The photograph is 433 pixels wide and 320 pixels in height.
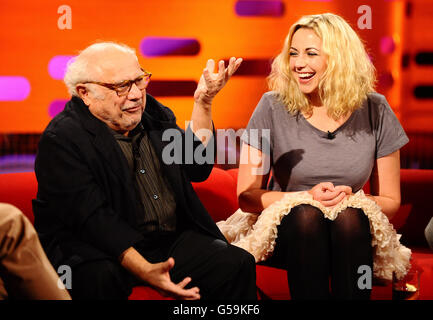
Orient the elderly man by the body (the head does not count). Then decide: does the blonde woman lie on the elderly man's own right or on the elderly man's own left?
on the elderly man's own left

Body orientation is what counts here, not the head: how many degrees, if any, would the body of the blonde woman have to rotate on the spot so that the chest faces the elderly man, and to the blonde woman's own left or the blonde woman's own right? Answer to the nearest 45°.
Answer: approximately 45° to the blonde woman's own right

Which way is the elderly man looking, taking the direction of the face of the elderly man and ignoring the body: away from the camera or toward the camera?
toward the camera

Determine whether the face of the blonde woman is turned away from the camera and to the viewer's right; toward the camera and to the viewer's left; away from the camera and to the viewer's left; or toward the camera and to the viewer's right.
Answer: toward the camera and to the viewer's left

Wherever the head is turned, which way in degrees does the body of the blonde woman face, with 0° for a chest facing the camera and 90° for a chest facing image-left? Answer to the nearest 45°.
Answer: approximately 0°

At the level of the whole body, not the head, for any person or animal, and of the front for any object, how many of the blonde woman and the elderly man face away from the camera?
0

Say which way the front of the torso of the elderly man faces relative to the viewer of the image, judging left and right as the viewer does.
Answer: facing the viewer and to the right of the viewer
